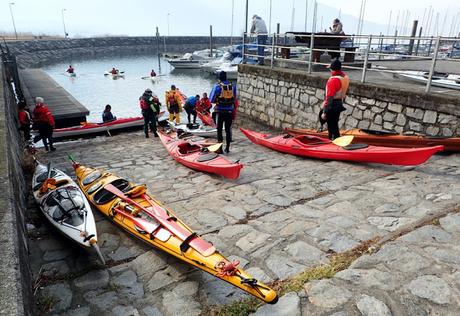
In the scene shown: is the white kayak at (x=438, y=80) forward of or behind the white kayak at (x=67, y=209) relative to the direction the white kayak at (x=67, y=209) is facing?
behind

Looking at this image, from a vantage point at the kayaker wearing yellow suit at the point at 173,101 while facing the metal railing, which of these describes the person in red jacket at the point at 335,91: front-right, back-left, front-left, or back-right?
front-right

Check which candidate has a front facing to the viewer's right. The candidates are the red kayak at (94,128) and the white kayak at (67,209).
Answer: the red kayak

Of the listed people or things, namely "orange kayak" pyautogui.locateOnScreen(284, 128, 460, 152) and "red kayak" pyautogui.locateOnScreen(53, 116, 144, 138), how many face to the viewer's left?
1

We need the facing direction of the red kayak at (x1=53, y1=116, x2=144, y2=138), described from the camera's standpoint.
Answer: facing to the right of the viewer

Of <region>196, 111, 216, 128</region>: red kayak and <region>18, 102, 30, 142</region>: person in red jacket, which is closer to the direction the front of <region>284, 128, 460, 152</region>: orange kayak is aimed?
the person in red jacket

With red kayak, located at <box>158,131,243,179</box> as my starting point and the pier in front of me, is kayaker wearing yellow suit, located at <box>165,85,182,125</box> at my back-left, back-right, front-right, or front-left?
front-right

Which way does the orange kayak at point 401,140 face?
to the viewer's left

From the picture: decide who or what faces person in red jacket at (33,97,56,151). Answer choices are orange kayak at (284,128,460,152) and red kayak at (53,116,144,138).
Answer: the orange kayak

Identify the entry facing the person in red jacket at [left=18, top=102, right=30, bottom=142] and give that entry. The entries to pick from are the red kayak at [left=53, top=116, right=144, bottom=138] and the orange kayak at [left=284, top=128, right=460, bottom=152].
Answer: the orange kayak

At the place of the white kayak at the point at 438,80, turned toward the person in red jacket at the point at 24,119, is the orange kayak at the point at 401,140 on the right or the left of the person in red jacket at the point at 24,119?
left
